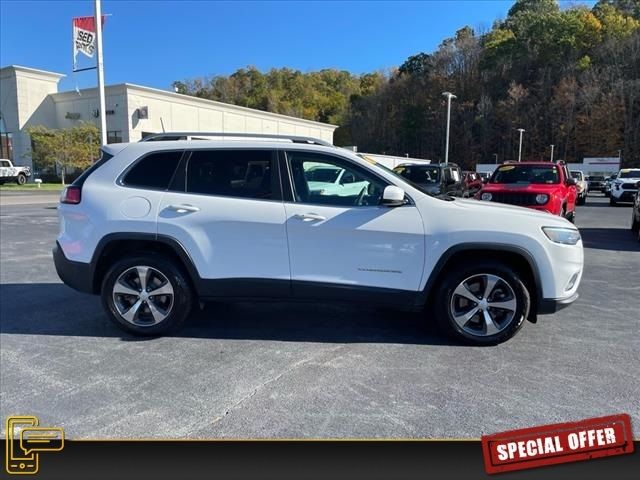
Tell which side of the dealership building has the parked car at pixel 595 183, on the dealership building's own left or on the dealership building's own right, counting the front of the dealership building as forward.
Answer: on the dealership building's own left

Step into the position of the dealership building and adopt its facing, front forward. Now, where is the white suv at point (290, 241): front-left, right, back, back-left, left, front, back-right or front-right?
front-left

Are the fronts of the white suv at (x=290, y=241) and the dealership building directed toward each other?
no

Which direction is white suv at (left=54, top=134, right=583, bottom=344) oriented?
to the viewer's right

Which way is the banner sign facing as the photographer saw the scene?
facing the viewer

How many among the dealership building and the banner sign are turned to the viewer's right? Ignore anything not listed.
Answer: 0

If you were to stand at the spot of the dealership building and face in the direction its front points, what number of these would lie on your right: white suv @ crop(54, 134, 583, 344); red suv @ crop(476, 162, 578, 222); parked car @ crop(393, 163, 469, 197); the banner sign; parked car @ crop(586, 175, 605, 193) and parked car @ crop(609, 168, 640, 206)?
0

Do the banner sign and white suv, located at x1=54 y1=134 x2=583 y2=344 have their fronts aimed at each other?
no

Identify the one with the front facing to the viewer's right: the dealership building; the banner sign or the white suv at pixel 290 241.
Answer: the white suv

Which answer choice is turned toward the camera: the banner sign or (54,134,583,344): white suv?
the banner sign

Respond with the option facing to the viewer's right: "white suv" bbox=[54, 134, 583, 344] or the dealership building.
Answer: the white suv

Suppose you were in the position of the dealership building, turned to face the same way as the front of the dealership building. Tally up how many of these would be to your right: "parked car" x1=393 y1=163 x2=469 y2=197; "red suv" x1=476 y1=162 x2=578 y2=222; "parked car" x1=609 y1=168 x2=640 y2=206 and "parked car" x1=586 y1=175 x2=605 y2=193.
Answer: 0

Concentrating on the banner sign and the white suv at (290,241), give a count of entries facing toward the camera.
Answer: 1

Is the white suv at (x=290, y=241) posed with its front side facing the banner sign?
no

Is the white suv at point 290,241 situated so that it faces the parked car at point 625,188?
no

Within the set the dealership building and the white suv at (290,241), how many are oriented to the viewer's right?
1

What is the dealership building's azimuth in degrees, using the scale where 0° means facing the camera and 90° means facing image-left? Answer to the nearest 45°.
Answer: approximately 45°
